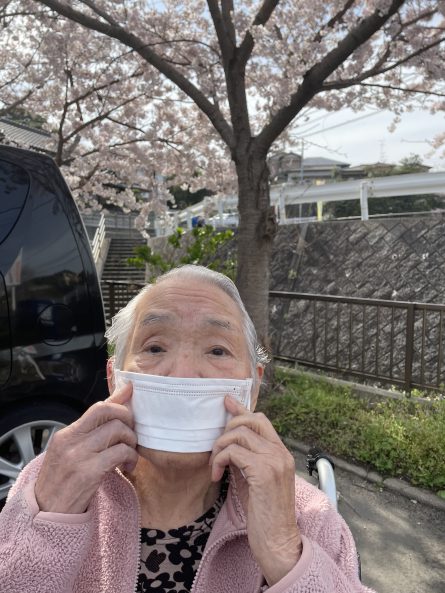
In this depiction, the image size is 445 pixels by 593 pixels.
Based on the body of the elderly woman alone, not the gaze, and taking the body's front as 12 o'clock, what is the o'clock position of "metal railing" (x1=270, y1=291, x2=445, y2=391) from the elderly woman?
The metal railing is roughly at 7 o'clock from the elderly woman.

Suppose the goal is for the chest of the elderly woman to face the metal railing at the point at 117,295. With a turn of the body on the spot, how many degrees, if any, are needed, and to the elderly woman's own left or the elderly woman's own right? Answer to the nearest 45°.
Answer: approximately 180°

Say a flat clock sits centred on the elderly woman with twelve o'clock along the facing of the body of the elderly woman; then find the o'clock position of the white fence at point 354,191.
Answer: The white fence is roughly at 7 o'clock from the elderly woman.

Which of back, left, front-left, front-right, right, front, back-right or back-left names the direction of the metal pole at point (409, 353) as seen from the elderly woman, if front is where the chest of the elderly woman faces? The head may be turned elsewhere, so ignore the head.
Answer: back-left

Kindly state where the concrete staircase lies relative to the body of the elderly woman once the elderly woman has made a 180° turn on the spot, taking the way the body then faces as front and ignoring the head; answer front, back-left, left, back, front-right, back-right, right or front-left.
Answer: front

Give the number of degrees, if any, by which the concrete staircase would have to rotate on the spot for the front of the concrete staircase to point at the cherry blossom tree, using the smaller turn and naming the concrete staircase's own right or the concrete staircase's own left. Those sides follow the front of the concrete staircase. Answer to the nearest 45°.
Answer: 0° — it already faces it

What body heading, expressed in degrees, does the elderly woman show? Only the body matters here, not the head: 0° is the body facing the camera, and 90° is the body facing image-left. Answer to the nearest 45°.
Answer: approximately 0°

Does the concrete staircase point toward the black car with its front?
yes
